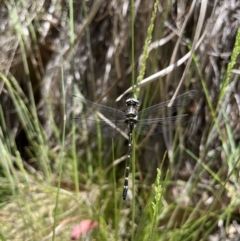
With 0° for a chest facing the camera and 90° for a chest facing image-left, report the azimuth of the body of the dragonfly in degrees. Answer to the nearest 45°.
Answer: approximately 180°
